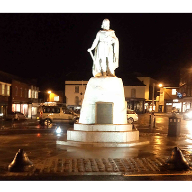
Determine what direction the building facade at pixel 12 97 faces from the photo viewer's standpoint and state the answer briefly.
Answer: facing the viewer and to the right of the viewer

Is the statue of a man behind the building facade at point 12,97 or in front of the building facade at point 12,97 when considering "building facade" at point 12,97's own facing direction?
in front

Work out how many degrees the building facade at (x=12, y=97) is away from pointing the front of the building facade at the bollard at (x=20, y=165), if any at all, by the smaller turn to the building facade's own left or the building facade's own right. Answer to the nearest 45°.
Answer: approximately 45° to the building facade's own right

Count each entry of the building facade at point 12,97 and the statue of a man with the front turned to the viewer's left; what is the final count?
0

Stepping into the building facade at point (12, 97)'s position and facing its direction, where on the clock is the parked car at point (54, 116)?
The parked car is roughly at 1 o'clock from the building facade.

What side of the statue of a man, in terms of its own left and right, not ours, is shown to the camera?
front

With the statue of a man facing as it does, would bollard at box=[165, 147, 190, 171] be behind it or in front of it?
in front

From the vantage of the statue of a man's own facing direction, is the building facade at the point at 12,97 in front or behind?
behind
